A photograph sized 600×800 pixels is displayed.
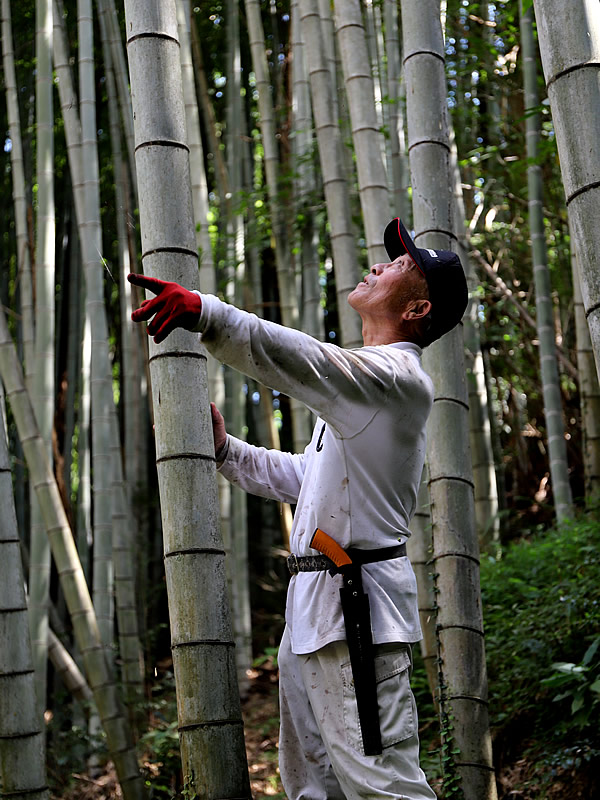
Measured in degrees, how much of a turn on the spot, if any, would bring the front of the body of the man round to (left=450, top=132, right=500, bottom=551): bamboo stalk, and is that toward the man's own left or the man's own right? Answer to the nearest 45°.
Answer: approximately 90° to the man's own right

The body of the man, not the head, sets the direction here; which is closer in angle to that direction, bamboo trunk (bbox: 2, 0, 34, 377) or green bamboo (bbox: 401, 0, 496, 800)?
the bamboo trunk

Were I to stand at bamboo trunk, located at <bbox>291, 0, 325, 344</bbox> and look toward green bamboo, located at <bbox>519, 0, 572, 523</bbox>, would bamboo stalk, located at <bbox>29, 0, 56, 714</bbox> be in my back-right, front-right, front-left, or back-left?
back-right

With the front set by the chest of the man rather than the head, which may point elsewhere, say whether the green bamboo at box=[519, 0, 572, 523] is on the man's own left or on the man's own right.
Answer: on the man's own right

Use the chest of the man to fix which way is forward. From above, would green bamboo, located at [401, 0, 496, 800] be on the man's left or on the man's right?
on the man's right

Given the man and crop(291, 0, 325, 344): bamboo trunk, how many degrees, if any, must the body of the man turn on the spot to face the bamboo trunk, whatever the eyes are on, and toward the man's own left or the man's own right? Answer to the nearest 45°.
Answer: approximately 90° to the man's own right

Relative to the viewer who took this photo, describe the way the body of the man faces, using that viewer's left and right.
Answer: facing to the left of the viewer

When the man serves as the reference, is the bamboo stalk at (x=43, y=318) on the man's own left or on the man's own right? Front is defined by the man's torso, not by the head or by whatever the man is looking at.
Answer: on the man's own right

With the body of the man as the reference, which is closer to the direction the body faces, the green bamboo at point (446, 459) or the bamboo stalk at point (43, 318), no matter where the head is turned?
the bamboo stalk

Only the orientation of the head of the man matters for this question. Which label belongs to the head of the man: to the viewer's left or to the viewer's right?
to the viewer's left
